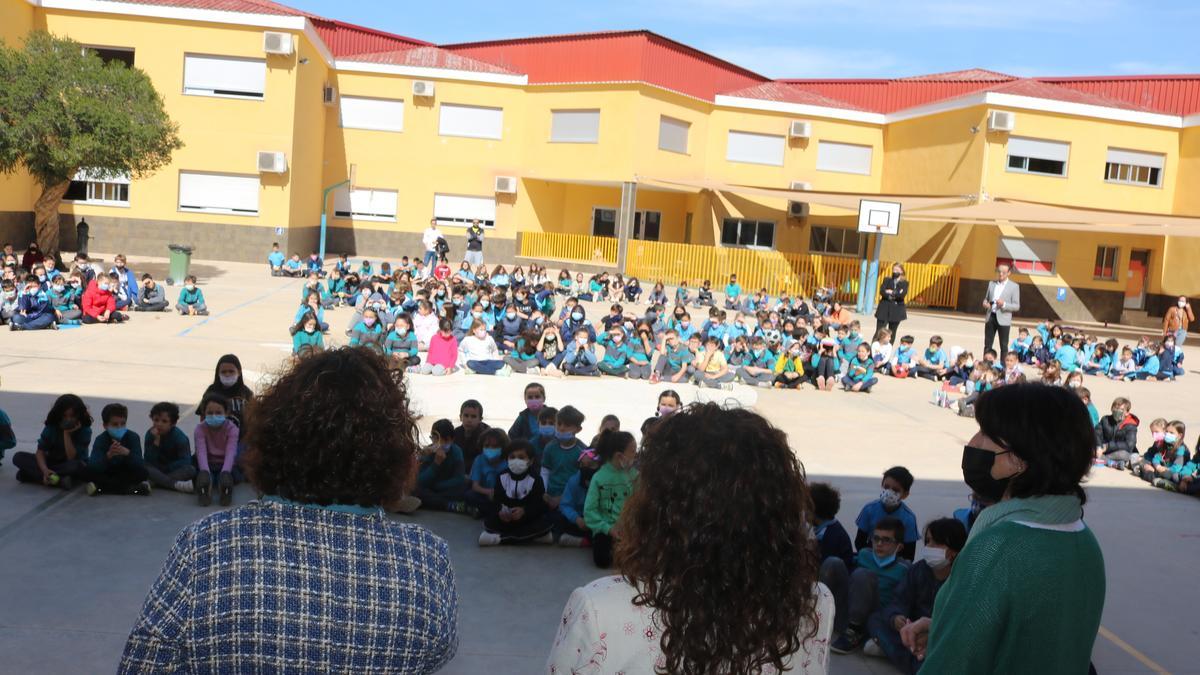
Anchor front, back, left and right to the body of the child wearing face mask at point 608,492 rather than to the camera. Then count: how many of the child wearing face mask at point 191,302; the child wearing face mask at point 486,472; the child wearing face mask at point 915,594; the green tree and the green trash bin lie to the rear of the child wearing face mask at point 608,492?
4

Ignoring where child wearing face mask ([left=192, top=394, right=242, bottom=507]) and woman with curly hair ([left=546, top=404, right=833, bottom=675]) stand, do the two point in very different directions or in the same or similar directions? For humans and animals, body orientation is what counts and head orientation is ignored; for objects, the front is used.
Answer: very different directions

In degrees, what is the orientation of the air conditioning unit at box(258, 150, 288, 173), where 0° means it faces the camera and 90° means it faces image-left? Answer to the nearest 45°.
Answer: approximately 0°

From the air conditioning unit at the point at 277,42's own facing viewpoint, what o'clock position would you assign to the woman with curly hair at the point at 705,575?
The woman with curly hair is roughly at 12 o'clock from the air conditioning unit.

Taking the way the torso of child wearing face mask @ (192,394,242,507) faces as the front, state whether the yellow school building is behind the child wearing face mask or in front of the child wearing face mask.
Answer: behind

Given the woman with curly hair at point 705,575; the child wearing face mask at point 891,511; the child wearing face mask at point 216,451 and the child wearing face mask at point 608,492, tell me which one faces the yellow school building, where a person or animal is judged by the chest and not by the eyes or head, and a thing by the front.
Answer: the woman with curly hair

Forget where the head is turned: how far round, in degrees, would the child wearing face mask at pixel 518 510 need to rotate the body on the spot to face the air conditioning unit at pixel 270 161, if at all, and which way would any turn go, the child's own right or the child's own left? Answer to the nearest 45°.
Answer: approximately 180°

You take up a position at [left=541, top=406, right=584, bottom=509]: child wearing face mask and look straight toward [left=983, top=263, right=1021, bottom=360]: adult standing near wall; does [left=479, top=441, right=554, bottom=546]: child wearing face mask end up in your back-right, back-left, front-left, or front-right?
back-right

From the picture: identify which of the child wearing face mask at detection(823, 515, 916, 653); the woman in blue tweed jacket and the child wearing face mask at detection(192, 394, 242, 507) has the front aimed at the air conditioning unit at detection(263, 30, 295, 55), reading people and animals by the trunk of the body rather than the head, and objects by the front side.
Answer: the woman in blue tweed jacket

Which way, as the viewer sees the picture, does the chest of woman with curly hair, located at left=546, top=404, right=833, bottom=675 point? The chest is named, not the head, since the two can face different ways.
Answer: away from the camera

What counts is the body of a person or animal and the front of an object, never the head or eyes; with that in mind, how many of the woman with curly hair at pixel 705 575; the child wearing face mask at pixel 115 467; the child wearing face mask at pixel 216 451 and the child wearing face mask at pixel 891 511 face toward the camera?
3

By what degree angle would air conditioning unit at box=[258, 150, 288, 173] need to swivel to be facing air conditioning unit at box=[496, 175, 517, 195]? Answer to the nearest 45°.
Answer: approximately 90° to its left

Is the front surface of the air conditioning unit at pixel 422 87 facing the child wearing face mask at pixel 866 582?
yes

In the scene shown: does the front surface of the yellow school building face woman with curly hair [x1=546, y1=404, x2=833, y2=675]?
yes

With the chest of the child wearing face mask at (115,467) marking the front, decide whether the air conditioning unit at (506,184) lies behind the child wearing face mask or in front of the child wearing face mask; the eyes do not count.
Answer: behind
